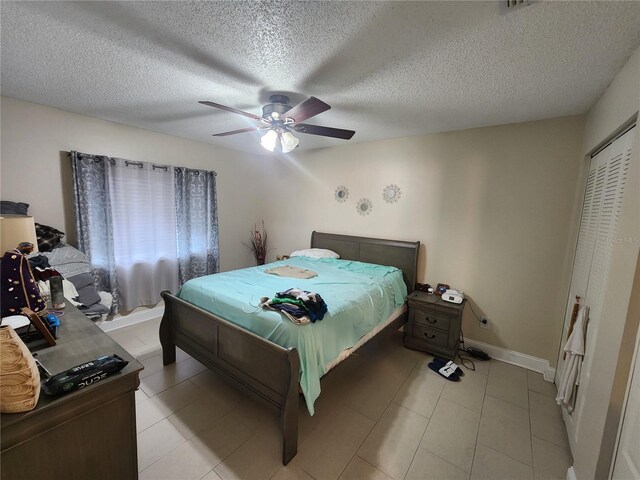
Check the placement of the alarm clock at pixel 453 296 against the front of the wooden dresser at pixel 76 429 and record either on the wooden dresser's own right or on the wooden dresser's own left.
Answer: on the wooden dresser's own right

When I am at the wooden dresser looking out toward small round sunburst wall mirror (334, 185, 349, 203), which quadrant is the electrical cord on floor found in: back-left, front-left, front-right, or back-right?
front-right

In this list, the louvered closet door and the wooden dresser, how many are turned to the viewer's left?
1

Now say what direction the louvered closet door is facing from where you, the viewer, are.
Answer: facing to the left of the viewer

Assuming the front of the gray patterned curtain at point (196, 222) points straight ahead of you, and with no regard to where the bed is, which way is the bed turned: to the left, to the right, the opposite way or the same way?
to the right

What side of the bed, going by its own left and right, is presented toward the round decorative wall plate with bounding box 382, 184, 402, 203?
back

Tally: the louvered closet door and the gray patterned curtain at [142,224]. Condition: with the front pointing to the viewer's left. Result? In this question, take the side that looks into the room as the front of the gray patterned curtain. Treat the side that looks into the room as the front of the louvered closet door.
1

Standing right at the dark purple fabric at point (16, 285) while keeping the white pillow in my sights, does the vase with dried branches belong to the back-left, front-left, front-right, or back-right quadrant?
front-left

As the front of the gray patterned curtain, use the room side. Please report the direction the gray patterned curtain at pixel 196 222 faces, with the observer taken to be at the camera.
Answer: facing the viewer and to the right of the viewer

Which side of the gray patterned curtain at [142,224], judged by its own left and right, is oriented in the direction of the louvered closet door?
front

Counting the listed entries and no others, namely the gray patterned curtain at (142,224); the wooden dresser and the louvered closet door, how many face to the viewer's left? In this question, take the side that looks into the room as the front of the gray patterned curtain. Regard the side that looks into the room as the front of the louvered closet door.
1

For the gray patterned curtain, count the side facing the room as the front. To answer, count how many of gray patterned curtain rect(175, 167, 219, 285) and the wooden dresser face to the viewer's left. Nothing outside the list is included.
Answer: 0
